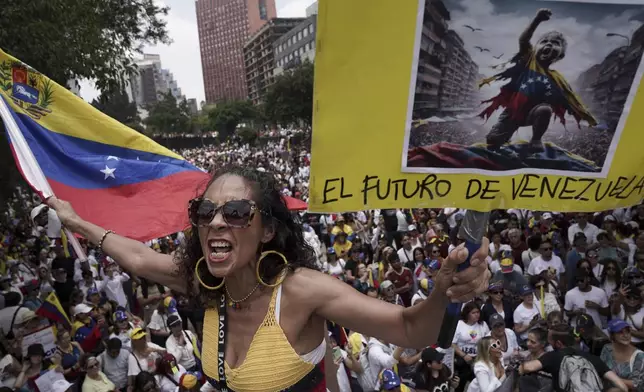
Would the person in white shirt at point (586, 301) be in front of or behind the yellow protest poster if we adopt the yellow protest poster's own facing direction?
behind

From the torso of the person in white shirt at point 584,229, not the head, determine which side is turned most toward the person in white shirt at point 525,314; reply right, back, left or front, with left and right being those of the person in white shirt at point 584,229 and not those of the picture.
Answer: front

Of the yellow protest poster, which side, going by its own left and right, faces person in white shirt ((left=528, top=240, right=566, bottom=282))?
back
